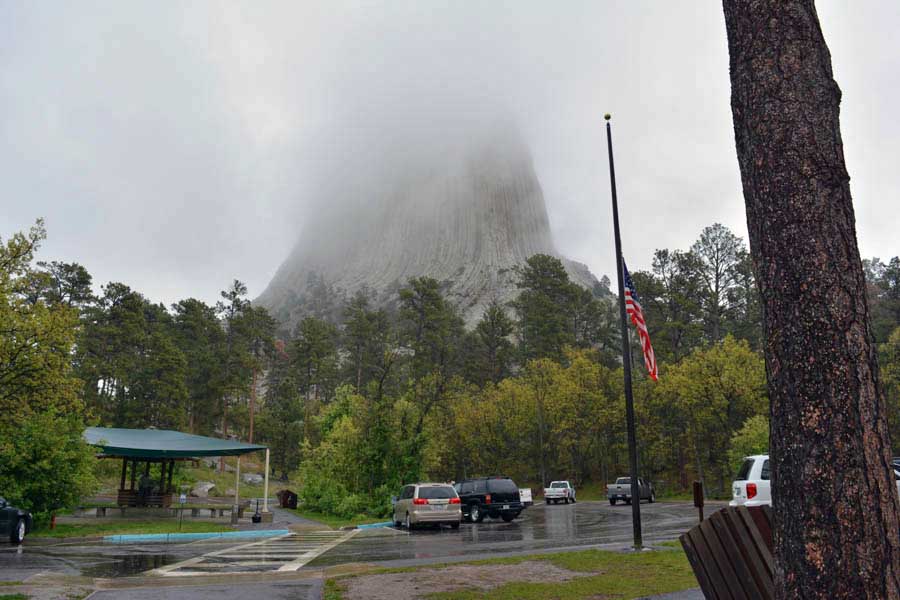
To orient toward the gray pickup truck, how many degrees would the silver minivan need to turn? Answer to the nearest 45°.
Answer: approximately 90° to its right

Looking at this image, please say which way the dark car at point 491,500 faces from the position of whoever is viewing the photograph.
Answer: facing away from the viewer and to the left of the viewer

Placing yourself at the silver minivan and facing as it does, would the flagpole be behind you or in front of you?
behind

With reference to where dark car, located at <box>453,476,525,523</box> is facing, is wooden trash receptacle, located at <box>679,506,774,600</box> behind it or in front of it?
behind
